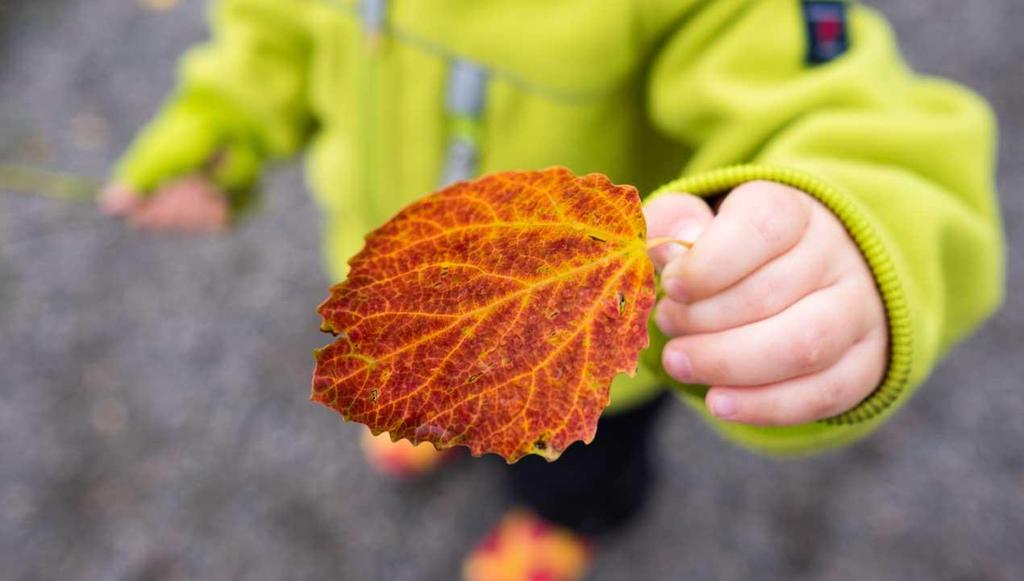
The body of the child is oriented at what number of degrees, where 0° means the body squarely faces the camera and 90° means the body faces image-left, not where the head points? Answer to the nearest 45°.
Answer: approximately 45°
